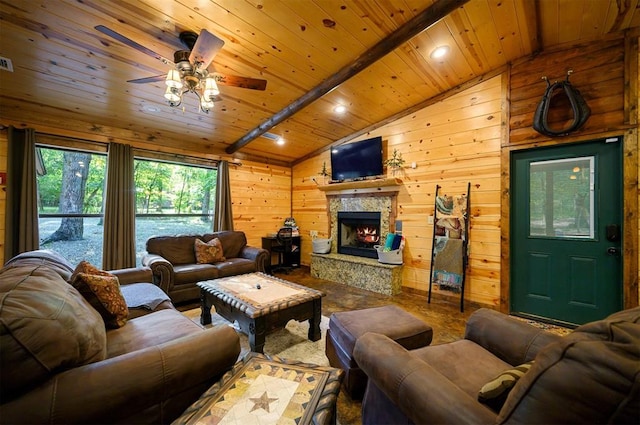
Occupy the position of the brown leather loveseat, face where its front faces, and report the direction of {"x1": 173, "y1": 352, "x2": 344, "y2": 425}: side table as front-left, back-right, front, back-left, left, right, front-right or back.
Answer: front-right

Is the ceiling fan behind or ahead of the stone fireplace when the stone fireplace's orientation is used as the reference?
ahead

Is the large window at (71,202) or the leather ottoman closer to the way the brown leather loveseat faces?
the leather ottoman

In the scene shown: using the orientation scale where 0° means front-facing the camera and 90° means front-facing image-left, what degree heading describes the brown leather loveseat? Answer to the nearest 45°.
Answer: approximately 315°

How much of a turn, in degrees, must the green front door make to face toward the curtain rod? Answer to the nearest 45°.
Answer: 0° — it already faces it

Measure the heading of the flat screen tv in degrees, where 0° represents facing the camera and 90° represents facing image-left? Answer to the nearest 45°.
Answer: approximately 45°

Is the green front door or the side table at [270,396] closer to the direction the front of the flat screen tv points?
the side table

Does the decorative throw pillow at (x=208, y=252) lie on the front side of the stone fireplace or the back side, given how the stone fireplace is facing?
on the front side

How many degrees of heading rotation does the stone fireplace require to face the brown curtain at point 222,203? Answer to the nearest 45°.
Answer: approximately 45° to its right

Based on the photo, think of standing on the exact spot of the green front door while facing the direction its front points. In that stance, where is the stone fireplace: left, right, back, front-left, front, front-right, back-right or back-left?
front-right
